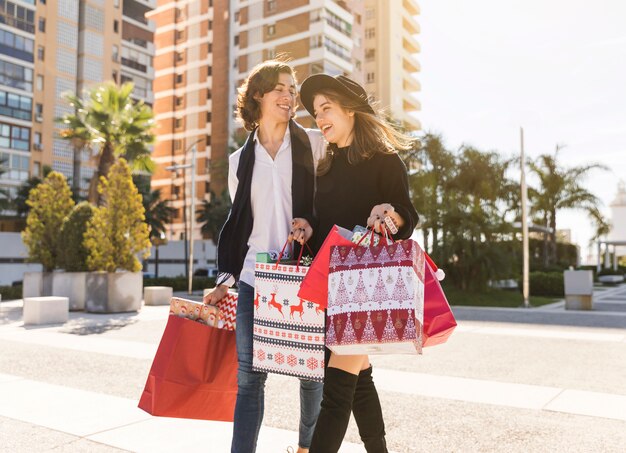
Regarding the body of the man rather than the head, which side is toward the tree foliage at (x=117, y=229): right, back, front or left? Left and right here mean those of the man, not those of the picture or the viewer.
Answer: back

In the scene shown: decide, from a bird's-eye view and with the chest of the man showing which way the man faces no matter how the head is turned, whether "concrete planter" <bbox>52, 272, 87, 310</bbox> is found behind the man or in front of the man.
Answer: behind

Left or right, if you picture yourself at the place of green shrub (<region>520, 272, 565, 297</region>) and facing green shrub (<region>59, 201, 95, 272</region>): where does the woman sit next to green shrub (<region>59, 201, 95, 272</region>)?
left

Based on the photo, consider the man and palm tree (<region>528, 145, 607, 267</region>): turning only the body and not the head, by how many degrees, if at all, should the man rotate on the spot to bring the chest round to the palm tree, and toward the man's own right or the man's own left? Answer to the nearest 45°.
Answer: approximately 135° to the man's own left

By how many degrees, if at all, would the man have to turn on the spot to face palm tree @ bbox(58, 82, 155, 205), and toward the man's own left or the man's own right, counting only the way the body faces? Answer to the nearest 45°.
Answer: approximately 180°

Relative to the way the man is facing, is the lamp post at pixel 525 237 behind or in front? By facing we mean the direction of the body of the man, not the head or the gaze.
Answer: behind

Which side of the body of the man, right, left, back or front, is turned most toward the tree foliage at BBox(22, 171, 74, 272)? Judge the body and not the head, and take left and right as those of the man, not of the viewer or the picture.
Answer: back

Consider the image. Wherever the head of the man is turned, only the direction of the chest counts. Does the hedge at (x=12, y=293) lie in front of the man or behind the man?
behind

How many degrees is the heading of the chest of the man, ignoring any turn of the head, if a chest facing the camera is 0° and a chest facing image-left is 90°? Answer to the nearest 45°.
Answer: approximately 0°

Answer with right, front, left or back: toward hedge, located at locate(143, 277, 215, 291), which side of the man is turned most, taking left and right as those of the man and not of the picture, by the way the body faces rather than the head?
back
